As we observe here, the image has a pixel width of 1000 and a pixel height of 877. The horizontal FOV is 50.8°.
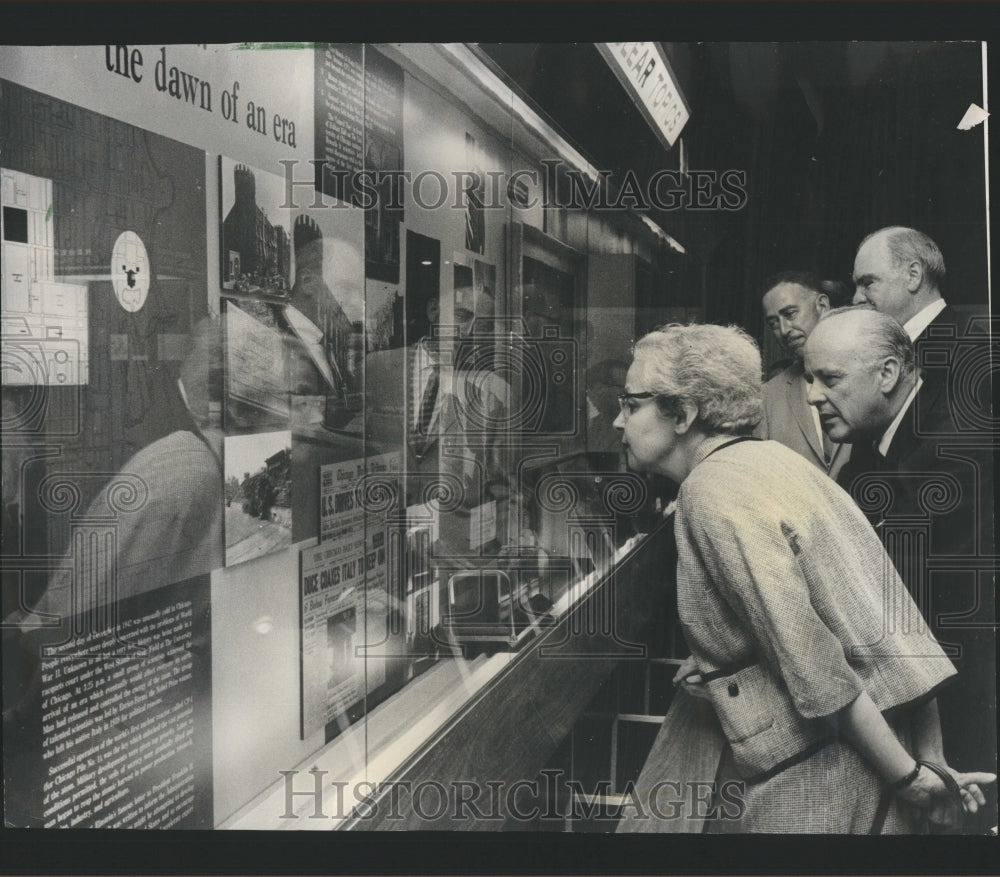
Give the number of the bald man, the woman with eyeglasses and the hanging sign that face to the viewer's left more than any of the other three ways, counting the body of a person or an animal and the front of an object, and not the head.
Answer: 2

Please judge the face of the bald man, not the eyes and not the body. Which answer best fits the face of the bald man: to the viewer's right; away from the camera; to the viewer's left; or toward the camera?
to the viewer's left

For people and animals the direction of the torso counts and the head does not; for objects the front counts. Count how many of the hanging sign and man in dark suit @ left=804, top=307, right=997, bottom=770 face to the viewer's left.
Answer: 1

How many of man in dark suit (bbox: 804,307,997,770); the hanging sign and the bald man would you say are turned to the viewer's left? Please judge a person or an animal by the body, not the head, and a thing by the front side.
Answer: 2

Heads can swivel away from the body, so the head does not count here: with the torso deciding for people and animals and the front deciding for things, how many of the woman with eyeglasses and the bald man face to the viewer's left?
2

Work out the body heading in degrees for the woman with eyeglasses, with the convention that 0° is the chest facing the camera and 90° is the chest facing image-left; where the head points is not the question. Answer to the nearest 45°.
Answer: approximately 90°

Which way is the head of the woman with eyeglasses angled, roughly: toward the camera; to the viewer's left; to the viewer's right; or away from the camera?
to the viewer's left

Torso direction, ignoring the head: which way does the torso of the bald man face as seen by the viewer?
to the viewer's left

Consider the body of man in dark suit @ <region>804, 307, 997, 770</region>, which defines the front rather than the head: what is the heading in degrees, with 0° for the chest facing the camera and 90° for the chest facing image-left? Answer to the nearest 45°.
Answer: approximately 90°
